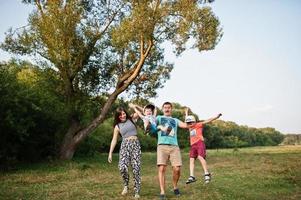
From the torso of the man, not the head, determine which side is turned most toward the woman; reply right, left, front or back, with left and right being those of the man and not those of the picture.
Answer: right

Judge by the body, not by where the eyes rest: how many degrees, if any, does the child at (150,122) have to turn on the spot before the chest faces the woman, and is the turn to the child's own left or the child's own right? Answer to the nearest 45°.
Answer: approximately 135° to the child's own right

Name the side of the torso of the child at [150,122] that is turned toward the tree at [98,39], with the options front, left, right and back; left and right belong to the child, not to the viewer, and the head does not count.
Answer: back

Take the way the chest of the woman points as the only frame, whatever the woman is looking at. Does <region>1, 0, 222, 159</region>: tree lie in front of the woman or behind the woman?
behind

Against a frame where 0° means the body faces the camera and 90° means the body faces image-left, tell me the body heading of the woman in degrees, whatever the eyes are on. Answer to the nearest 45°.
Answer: approximately 0°

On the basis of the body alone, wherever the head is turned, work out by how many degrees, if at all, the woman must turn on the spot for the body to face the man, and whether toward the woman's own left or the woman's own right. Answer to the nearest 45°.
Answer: approximately 45° to the woman's own left

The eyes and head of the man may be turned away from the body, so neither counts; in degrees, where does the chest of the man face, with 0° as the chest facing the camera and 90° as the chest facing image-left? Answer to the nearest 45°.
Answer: approximately 0°
